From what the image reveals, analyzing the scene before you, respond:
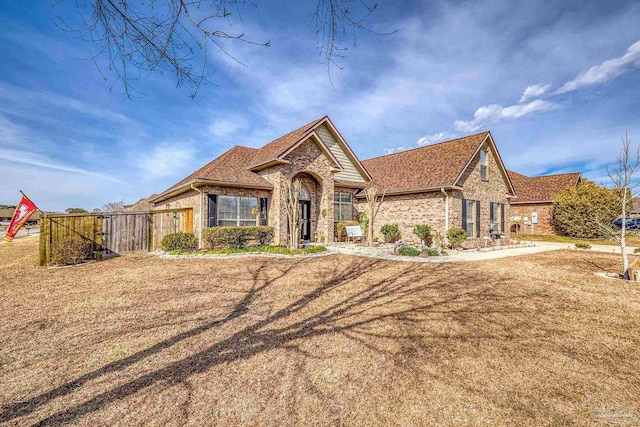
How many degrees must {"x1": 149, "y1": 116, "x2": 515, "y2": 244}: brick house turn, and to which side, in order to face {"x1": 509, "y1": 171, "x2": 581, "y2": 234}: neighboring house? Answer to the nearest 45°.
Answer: approximately 90° to its left

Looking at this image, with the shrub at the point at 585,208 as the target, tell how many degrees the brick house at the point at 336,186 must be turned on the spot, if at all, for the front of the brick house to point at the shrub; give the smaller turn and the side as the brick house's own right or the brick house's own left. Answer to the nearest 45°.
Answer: approximately 45° to the brick house's own left

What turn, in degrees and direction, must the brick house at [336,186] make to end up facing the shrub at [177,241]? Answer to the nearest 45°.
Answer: approximately 90° to its right

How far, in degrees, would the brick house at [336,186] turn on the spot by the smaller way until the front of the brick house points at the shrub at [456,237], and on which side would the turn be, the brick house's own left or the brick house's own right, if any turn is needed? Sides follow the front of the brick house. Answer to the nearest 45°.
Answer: approximately 45° to the brick house's own left

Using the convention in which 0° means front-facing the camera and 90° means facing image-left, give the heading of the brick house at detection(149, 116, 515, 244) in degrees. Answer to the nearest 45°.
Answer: approximately 315°

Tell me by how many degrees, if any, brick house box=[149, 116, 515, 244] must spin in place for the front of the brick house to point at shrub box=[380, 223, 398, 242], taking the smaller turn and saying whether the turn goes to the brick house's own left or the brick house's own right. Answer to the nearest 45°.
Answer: approximately 45° to the brick house's own left

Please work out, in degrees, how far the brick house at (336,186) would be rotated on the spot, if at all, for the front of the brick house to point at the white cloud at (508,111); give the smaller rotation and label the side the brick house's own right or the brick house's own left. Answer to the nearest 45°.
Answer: approximately 90° to the brick house's own left

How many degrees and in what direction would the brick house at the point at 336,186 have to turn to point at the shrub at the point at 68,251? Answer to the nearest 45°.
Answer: approximately 90° to its right
